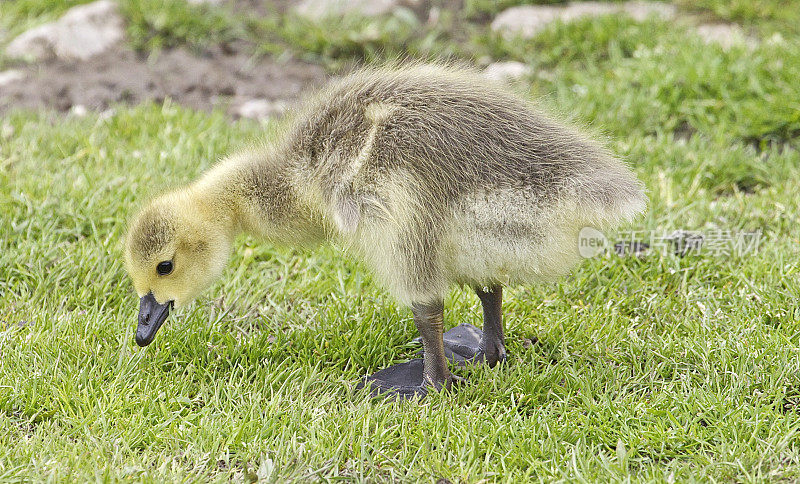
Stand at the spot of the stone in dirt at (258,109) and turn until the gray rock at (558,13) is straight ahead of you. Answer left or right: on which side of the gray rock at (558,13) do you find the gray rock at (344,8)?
left

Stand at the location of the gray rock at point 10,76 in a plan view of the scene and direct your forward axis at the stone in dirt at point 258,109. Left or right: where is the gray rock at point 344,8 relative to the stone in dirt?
left

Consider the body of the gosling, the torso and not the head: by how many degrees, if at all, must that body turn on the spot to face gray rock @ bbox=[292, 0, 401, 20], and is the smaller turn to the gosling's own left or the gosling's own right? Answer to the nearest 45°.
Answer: approximately 90° to the gosling's own right

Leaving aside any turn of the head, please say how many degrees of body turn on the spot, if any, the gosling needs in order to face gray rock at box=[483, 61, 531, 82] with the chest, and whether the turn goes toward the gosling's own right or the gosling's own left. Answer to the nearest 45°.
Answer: approximately 90° to the gosling's own right

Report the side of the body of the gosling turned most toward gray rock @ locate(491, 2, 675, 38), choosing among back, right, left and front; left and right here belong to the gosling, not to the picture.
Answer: right

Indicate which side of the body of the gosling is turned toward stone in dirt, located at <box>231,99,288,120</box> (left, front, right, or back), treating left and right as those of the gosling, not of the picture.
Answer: right

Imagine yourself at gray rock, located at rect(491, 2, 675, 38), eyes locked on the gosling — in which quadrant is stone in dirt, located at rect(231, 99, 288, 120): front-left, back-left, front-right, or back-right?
front-right

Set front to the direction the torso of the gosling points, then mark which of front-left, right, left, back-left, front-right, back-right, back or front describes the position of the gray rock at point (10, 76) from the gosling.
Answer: front-right

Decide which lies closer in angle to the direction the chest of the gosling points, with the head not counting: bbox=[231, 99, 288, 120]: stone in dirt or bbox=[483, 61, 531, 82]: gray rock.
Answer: the stone in dirt

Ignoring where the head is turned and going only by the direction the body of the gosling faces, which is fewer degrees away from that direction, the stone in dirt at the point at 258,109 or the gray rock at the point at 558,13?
the stone in dirt

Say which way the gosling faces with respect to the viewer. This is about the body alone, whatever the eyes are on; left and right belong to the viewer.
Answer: facing to the left of the viewer
